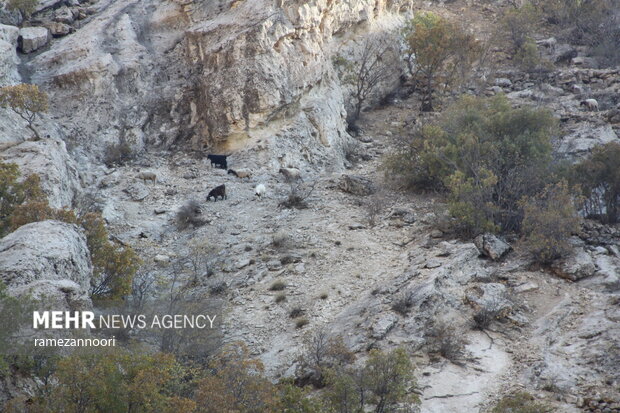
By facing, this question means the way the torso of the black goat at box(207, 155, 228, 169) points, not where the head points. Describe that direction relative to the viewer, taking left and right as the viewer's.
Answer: facing to the left of the viewer

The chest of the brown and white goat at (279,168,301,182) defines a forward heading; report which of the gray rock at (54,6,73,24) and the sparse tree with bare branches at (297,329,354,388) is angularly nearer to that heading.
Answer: the gray rock

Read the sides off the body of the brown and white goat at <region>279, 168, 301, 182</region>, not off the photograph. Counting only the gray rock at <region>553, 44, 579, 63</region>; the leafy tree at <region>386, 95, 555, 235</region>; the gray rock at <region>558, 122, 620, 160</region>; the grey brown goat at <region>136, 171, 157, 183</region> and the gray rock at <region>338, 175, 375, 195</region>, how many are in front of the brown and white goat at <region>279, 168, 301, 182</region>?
1

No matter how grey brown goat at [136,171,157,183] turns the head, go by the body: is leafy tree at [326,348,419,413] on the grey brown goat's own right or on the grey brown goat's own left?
on the grey brown goat's own left

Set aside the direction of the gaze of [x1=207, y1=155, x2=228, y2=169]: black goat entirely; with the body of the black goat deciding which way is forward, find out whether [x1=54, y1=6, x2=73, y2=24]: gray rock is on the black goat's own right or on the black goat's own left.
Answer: on the black goat's own right

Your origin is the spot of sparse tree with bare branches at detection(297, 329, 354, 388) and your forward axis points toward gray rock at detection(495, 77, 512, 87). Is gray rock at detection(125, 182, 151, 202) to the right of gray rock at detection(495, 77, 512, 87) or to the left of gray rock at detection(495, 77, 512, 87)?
left

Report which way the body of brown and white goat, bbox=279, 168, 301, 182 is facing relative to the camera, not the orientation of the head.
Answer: to the viewer's left

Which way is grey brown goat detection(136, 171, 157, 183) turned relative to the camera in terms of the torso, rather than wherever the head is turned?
to the viewer's left

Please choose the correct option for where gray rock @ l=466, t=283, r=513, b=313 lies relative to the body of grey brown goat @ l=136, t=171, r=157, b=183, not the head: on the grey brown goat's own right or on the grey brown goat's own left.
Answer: on the grey brown goat's own left

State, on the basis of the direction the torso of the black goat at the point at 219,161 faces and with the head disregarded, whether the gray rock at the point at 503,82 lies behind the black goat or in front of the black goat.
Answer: behind

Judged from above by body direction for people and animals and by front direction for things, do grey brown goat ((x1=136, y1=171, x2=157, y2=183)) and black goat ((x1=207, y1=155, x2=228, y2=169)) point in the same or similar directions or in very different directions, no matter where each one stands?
same or similar directions

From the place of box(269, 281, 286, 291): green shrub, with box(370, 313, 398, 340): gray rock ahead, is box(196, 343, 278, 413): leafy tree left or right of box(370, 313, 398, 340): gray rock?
right
